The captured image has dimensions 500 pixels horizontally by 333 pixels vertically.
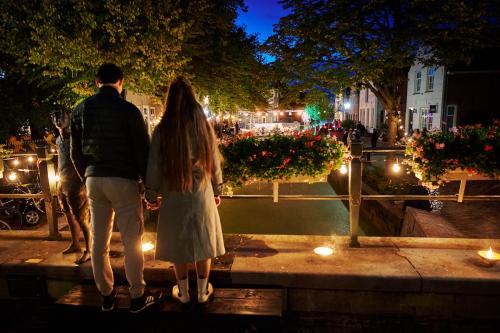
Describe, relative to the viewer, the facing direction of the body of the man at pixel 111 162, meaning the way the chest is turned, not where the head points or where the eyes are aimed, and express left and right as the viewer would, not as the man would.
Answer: facing away from the viewer

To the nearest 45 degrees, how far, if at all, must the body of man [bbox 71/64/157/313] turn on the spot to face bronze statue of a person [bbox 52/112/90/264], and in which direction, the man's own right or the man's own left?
approximately 45° to the man's own left

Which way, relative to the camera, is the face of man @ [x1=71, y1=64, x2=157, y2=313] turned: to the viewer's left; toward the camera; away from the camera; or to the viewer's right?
away from the camera

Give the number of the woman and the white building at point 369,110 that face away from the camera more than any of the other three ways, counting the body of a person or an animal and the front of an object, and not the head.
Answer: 1

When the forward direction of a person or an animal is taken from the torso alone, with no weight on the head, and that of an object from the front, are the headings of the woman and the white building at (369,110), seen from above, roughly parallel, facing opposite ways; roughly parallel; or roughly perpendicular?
roughly perpendicular

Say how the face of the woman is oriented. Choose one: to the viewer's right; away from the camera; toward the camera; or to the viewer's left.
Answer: away from the camera

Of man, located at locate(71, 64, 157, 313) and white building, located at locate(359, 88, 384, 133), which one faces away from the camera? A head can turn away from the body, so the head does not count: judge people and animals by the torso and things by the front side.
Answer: the man

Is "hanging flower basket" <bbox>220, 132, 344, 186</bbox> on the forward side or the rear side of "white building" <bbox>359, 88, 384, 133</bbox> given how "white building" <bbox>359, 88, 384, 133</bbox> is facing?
on the forward side

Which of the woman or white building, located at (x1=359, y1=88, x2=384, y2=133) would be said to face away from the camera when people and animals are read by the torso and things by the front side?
the woman

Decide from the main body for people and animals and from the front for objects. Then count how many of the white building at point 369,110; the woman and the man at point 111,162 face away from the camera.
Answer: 2

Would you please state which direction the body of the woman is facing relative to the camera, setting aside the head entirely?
away from the camera

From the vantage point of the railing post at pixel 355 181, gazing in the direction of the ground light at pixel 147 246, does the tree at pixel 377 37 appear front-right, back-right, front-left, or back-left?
back-right

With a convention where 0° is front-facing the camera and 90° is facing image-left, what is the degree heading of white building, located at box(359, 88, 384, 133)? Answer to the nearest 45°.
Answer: approximately 45°
